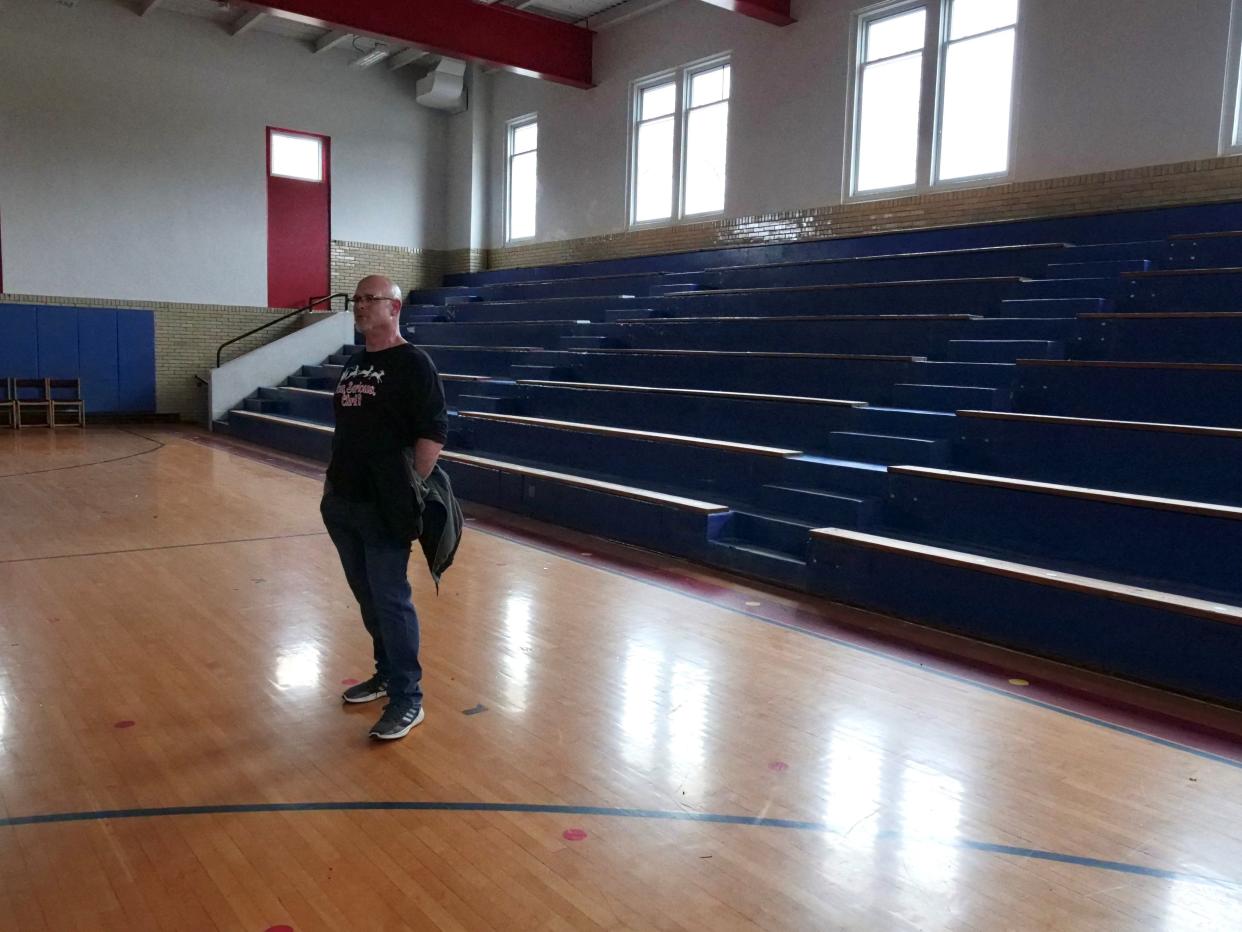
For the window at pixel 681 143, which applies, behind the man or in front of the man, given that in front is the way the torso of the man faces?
behind

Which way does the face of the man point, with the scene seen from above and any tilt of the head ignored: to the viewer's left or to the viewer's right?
to the viewer's left

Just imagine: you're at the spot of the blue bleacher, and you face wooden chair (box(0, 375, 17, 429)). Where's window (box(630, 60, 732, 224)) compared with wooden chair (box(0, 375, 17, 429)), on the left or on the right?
right

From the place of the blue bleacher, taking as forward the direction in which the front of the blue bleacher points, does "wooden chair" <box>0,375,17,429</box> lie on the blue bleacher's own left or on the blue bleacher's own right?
on the blue bleacher's own right

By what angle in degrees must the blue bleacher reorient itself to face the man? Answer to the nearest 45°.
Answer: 0° — it already faces them

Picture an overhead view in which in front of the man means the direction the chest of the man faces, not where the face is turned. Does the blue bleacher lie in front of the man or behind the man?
behind

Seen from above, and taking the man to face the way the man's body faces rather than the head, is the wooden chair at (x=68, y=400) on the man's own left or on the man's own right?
on the man's own right

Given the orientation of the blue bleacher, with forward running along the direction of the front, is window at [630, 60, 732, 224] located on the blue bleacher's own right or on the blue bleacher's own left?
on the blue bleacher's own right

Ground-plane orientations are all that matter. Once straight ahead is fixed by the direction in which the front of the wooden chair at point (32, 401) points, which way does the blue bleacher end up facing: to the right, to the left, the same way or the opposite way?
to the right

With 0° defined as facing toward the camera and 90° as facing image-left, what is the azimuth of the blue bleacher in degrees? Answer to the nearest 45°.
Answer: approximately 45°

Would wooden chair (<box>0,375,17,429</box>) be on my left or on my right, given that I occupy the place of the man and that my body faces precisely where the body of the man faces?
on my right

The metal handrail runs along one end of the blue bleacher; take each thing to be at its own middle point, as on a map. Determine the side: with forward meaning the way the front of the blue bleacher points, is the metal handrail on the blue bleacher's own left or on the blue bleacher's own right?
on the blue bleacher's own right

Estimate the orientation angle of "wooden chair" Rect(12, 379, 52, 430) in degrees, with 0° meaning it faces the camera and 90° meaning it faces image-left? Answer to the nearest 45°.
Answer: approximately 0°
